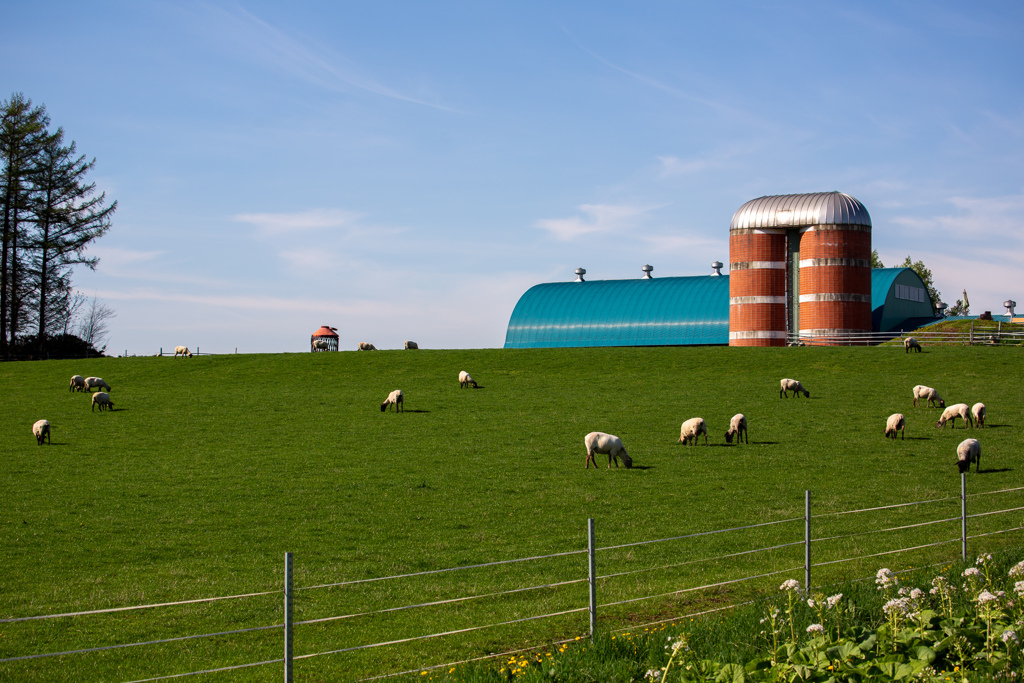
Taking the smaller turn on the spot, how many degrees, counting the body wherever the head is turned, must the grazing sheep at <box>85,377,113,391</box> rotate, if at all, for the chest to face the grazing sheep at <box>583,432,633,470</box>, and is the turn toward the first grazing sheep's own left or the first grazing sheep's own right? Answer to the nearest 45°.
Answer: approximately 45° to the first grazing sheep's own right

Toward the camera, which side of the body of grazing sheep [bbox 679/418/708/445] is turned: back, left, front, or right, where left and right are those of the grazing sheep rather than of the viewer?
left

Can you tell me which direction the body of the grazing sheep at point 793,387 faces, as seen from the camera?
to the viewer's right

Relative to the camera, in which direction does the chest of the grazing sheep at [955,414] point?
to the viewer's left

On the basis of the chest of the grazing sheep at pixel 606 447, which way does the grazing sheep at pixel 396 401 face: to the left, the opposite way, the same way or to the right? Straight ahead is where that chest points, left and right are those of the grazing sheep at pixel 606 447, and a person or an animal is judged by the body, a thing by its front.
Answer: the opposite way

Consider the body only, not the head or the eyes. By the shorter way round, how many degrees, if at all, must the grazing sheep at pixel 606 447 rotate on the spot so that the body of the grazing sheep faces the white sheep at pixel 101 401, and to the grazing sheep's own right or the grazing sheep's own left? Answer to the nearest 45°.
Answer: approximately 135° to the grazing sheep's own left

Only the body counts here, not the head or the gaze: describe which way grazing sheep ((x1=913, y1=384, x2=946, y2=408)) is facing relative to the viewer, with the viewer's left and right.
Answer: facing to the right of the viewer

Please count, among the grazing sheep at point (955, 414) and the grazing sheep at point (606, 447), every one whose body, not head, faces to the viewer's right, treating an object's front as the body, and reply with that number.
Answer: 1

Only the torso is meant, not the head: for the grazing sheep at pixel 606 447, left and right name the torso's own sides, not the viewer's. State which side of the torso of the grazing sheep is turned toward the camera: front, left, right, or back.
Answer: right

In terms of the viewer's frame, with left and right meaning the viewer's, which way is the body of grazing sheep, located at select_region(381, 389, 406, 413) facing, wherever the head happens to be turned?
facing to the left of the viewer

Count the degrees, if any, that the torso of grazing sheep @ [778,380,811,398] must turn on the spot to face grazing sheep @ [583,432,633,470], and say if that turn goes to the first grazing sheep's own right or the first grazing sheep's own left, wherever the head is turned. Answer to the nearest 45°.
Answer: approximately 90° to the first grazing sheep's own right

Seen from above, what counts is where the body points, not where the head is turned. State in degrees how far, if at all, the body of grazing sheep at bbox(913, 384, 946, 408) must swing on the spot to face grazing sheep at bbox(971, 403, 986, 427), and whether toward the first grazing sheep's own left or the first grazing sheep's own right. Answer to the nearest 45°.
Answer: approximately 90° to the first grazing sheep's own right

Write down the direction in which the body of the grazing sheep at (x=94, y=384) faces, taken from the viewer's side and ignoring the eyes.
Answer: to the viewer's right
